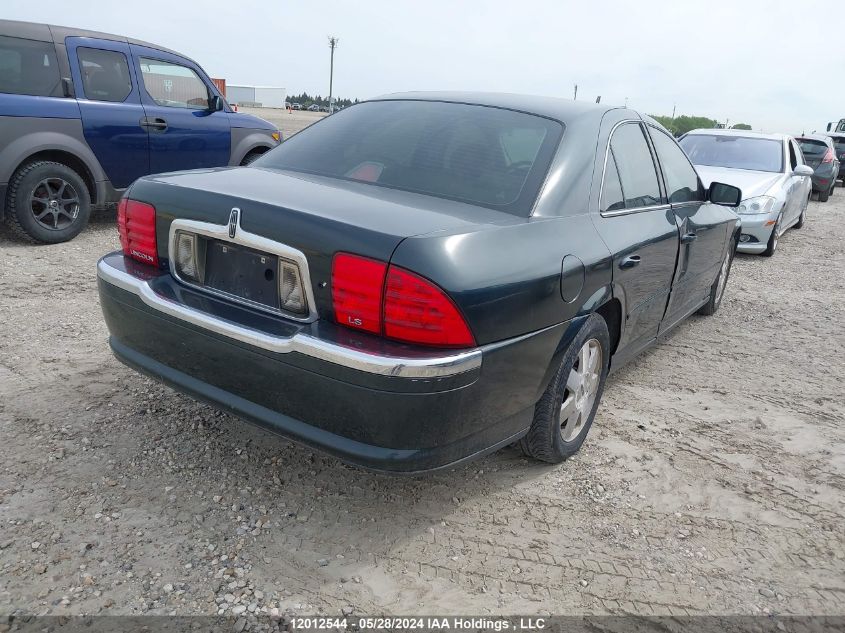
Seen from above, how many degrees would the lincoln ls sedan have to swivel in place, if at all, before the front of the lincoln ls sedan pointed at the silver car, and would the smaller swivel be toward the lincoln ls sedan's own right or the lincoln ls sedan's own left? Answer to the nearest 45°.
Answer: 0° — it already faces it

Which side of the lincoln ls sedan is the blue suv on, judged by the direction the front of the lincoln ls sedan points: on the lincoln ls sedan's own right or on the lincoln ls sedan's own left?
on the lincoln ls sedan's own left

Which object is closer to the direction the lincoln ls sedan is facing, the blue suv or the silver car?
the silver car

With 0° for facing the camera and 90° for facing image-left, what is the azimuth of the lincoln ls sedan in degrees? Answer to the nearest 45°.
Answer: approximately 225°
